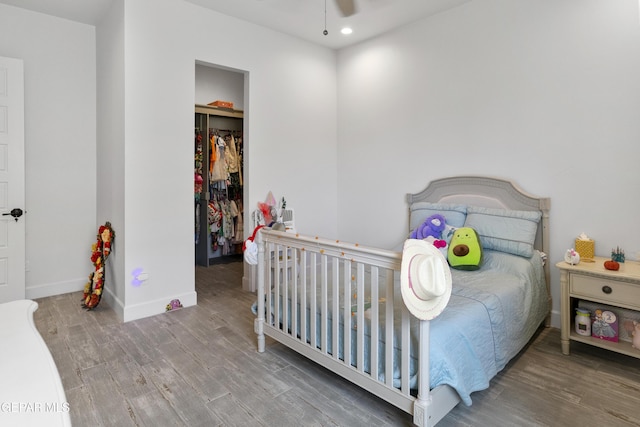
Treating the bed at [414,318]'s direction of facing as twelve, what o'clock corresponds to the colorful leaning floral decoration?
The colorful leaning floral decoration is roughly at 2 o'clock from the bed.

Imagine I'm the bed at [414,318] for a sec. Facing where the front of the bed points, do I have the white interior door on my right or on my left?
on my right

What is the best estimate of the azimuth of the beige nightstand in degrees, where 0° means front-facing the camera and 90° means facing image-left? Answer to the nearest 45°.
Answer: approximately 45°

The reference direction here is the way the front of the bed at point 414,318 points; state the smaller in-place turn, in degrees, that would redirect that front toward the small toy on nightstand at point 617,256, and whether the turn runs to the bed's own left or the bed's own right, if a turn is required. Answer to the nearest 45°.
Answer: approximately 180°

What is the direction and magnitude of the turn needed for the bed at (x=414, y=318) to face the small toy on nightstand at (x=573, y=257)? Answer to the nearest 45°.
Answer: approximately 180°

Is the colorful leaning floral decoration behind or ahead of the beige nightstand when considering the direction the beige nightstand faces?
ahead

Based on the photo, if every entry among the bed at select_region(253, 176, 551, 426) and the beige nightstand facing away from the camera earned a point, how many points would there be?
0
